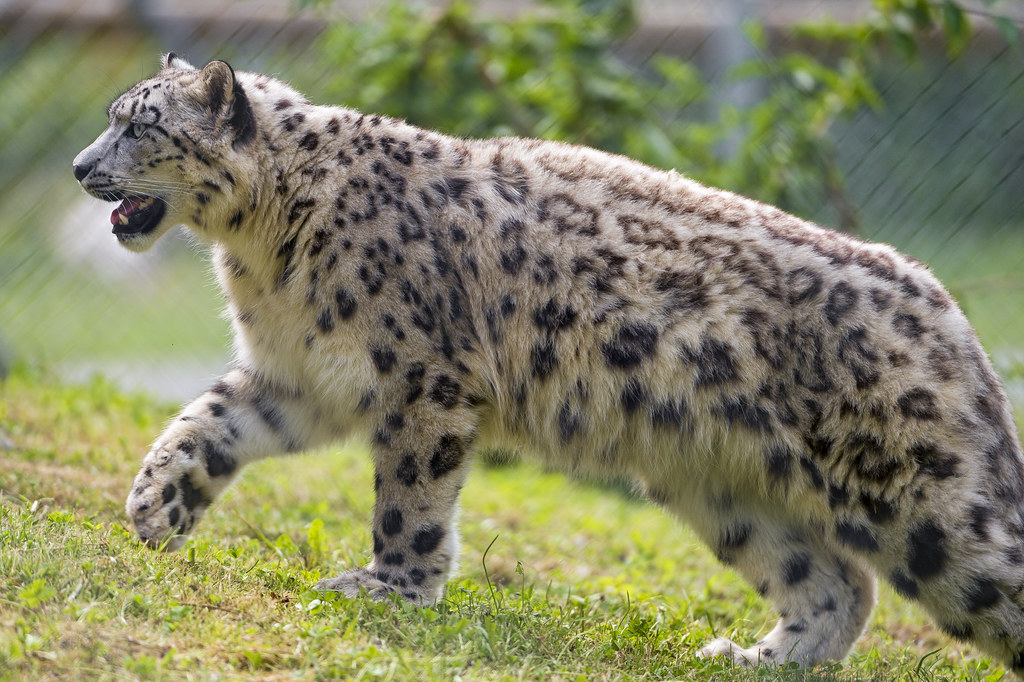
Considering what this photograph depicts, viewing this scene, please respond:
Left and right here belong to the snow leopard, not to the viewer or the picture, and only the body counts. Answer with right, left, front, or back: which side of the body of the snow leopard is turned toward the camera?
left
